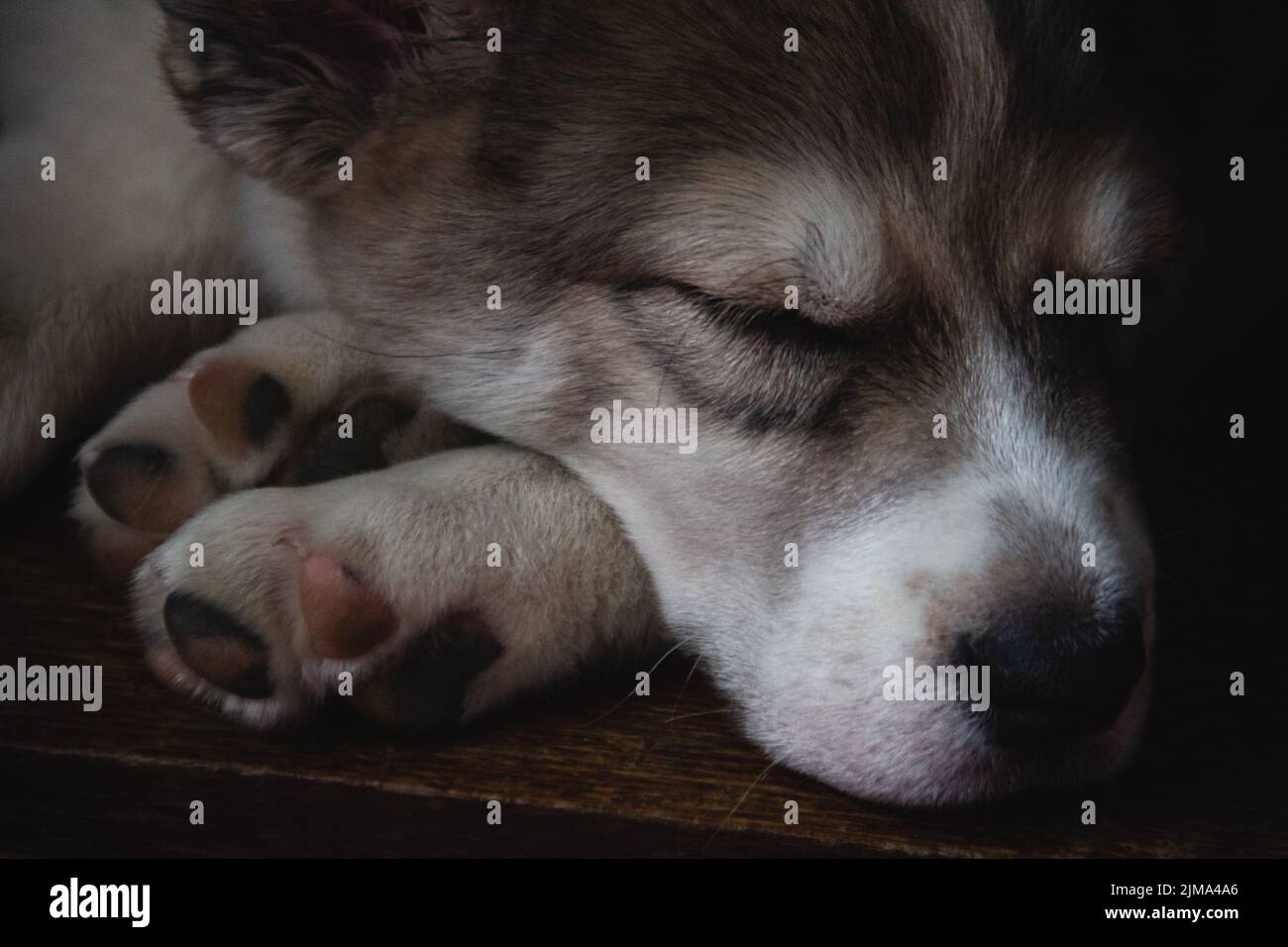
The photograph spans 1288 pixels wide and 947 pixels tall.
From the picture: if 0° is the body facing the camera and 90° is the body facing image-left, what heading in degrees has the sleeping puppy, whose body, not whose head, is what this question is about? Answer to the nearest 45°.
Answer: approximately 315°
